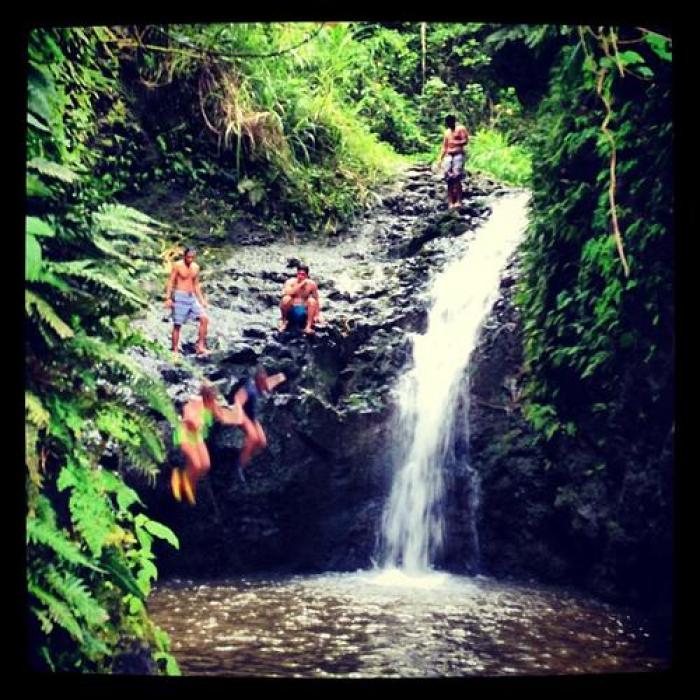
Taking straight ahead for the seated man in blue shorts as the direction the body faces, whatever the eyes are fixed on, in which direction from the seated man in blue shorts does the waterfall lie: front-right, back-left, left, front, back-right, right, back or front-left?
left

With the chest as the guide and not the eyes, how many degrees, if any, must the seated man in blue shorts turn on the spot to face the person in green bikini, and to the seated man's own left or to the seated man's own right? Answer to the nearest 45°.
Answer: approximately 45° to the seated man's own right

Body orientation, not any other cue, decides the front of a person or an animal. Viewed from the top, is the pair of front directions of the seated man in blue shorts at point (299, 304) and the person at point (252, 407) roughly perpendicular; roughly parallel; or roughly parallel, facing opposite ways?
roughly perpendicular

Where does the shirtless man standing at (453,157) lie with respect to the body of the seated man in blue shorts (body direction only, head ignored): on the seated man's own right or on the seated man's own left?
on the seated man's own left

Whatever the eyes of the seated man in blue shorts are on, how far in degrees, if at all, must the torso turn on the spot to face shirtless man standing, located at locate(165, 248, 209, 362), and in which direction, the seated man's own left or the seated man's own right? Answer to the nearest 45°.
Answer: approximately 45° to the seated man's own right

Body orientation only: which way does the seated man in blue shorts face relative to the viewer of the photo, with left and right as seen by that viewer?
facing the viewer
